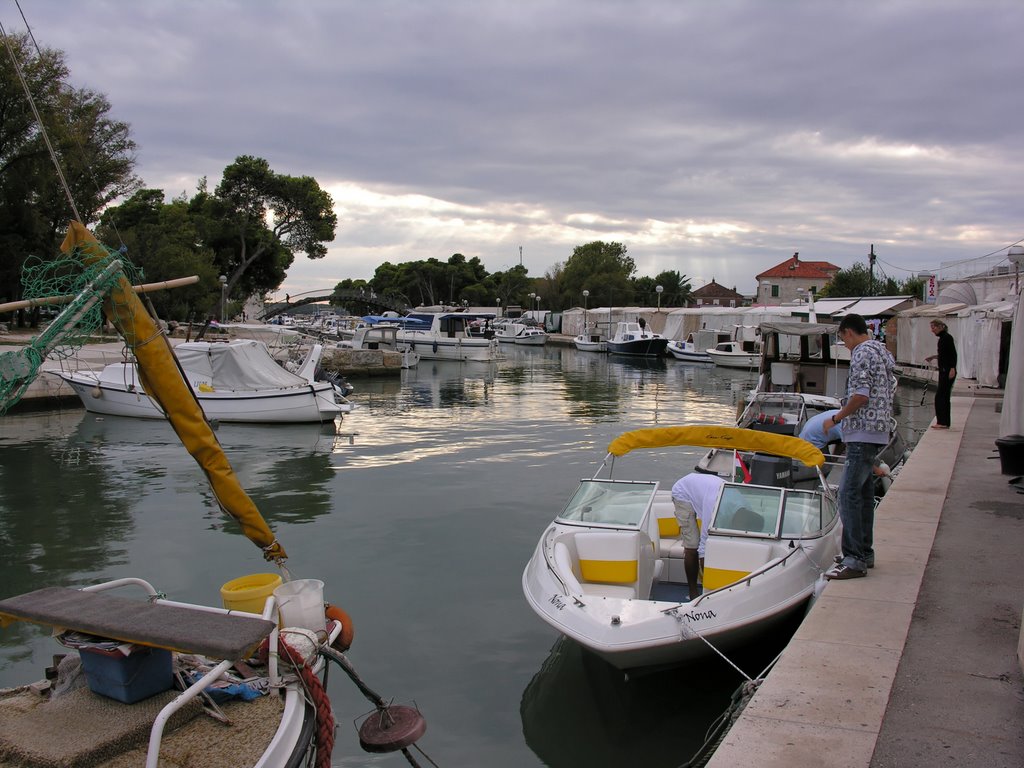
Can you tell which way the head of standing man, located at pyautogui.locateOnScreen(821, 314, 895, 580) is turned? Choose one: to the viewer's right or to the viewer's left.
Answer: to the viewer's left

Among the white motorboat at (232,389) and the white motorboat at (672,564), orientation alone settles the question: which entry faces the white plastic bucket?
the white motorboat at (672,564)

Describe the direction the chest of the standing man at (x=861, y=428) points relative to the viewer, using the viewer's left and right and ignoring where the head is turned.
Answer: facing to the left of the viewer

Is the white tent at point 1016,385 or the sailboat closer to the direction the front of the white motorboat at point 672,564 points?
the sailboat

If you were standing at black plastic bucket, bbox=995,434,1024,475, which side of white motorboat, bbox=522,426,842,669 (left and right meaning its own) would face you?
back

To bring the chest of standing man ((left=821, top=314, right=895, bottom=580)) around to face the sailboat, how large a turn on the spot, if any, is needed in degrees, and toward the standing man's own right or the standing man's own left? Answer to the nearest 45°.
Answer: approximately 45° to the standing man's own left

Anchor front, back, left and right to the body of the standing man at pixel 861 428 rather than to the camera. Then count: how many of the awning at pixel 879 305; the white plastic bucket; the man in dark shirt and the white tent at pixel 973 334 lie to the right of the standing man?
3

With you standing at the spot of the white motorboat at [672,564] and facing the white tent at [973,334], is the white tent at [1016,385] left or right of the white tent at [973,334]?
right

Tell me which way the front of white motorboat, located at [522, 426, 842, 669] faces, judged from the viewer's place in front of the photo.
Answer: facing the viewer and to the left of the viewer

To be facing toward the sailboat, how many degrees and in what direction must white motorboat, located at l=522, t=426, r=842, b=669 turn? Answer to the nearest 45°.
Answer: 0° — it already faces it

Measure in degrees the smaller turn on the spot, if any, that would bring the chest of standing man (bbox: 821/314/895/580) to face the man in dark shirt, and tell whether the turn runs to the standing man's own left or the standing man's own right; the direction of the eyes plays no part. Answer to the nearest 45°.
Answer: approximately 90° to the standing man's own right
